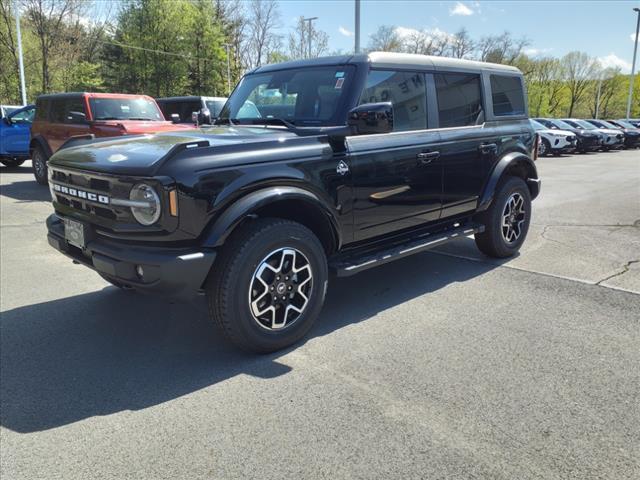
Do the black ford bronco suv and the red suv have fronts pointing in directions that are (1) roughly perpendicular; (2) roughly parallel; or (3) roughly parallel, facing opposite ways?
roughly perpendicular

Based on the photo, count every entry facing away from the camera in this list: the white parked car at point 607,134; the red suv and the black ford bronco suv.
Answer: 0

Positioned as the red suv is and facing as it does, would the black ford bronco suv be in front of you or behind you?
in front

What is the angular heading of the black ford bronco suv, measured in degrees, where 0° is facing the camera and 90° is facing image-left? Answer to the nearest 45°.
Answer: approximately 45°

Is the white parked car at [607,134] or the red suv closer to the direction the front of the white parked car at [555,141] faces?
the red suv

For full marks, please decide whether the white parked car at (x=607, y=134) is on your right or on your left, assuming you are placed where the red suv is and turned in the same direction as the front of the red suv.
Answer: on your left

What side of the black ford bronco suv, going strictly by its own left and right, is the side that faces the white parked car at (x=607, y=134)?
back

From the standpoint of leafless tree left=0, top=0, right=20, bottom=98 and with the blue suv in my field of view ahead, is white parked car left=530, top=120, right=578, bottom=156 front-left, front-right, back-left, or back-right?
front-left
